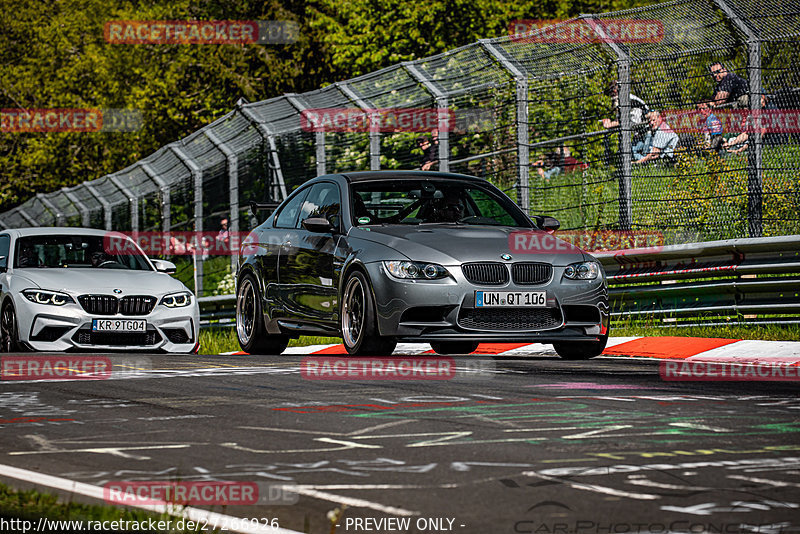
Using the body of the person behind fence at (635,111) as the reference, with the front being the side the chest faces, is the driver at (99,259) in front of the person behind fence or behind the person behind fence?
in front

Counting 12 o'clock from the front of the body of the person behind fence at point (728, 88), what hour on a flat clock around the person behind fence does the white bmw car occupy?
The white bmw car is roughly at 1 o'clock from the person behind fence.

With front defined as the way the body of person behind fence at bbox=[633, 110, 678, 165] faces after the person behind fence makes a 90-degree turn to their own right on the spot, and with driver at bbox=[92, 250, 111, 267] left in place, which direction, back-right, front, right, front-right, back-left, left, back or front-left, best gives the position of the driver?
front-left

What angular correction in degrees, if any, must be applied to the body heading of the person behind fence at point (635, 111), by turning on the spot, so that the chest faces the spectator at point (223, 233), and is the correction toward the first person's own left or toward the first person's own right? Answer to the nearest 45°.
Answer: approximately 90° to the first person's own right

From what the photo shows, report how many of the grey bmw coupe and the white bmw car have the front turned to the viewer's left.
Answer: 0

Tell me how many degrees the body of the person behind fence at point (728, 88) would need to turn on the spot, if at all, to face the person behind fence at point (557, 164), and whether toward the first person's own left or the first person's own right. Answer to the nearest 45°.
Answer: approximately 90° to the first person's own right

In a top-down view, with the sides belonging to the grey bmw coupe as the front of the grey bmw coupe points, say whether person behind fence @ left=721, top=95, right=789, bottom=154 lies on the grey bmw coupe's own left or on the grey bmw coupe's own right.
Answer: on the grey bmw coupe's own left

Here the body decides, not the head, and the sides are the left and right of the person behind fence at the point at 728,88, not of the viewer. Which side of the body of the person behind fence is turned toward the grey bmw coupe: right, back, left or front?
front

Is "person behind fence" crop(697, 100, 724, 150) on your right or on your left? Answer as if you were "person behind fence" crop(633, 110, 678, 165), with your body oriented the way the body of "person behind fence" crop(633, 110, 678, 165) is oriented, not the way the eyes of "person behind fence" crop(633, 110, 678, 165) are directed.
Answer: on your left

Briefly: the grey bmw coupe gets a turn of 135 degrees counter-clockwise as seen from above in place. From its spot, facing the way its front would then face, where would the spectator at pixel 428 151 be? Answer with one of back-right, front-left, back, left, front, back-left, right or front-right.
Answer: front

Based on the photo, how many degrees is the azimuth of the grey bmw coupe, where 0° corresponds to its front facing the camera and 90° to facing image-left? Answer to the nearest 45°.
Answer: approximately 315°
